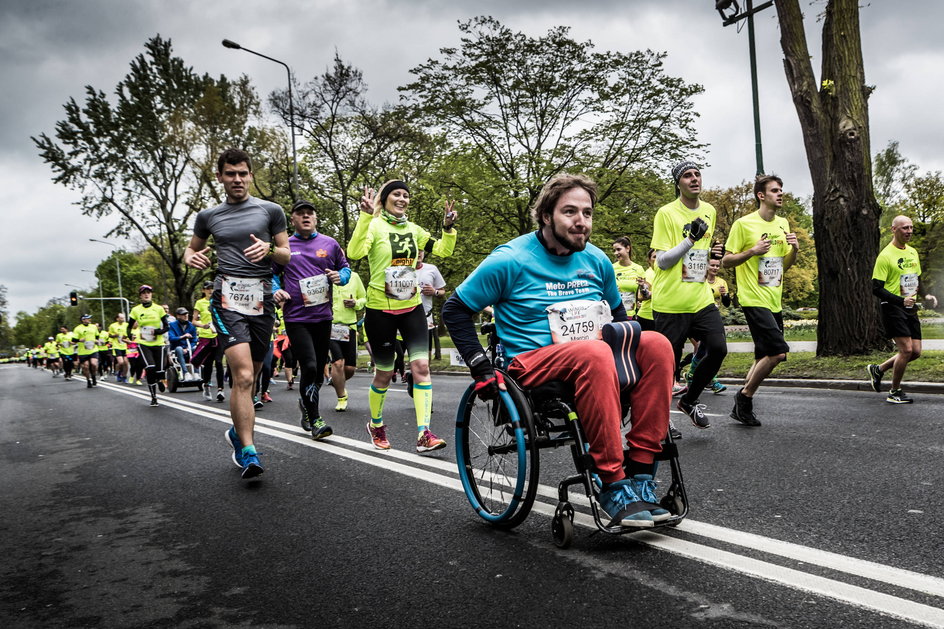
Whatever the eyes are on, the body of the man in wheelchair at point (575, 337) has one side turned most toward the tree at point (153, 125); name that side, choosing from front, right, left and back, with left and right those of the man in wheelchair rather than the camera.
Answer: back

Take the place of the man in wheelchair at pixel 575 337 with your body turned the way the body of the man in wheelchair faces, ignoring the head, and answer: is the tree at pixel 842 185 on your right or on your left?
on your left

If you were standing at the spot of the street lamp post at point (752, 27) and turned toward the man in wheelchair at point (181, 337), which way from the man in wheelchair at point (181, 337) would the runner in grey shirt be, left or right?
left

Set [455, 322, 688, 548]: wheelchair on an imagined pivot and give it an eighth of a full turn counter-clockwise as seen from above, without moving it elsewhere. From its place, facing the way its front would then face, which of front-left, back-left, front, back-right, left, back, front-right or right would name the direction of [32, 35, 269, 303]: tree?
back-left

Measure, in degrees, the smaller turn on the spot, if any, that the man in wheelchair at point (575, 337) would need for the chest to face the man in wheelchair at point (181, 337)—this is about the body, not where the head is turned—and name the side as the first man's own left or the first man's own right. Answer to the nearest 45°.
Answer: approximately 180°

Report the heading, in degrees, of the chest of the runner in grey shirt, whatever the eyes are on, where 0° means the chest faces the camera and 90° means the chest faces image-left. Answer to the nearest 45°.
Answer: approximately 0°

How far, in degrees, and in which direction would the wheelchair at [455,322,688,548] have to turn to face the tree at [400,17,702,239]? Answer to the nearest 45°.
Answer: approximately 135° to its left

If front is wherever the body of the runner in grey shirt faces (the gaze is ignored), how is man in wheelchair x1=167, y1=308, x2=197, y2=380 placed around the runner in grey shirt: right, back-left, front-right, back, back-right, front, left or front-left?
back
